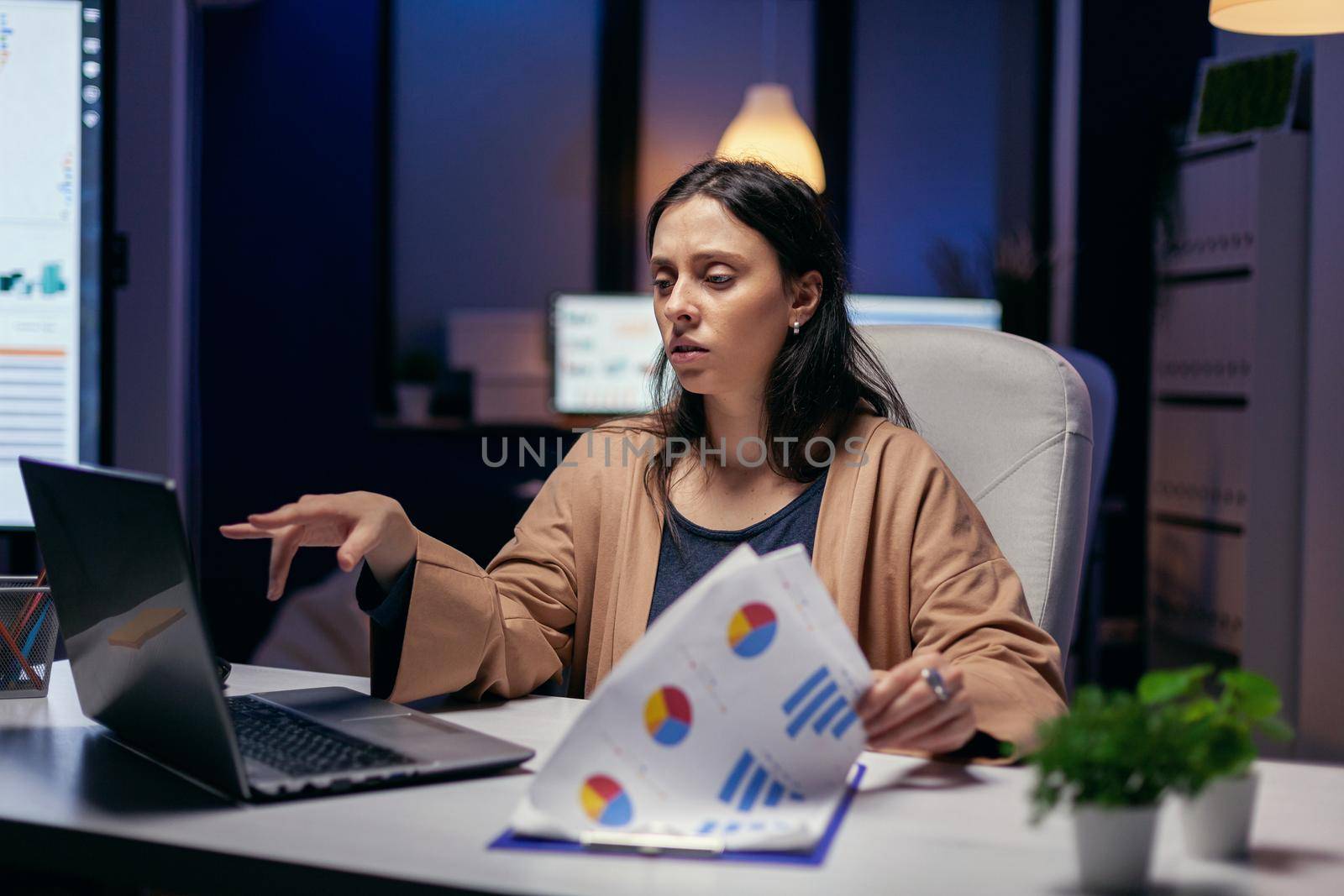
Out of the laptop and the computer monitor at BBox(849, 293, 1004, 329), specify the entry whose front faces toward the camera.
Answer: the computer monitor

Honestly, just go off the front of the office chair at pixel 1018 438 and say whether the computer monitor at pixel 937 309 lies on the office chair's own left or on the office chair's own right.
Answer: on the office chair's own right

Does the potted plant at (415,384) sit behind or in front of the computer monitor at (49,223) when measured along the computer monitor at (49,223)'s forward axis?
behind

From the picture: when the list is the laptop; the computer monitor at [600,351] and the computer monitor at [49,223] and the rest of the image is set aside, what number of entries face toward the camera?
2

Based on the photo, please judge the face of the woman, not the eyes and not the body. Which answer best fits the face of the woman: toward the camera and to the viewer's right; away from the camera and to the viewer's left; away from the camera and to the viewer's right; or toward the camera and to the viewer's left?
toward the camera and to the viewer's left

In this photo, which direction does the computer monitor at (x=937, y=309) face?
toward the camera

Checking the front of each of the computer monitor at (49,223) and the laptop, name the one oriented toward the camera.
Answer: the computer monitor

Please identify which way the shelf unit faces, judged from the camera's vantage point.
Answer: facing the viewer and to the left of the viewer

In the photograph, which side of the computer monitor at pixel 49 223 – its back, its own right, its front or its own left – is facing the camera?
front

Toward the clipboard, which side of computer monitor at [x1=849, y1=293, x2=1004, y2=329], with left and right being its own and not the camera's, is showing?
front

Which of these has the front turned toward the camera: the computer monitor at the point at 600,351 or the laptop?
the computer monitor

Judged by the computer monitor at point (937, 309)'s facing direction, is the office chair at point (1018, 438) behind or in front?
in front

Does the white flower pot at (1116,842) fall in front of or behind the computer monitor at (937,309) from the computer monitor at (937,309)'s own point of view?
in front

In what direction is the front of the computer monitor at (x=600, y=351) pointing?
toward the camera

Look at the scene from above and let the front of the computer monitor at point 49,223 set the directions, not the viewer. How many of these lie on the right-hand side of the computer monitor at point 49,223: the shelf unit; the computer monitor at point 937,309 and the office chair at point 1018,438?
0
